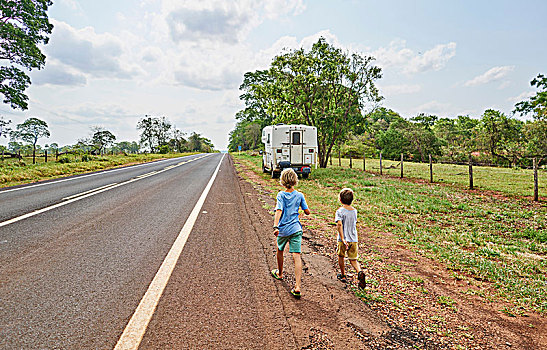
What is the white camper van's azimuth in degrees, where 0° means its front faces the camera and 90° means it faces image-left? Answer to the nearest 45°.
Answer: approximately 180°

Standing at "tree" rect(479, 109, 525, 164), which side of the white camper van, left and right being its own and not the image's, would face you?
right

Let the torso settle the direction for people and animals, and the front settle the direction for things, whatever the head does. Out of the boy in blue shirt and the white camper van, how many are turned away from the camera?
2

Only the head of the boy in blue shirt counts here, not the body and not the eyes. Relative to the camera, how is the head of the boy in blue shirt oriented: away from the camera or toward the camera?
away from the camera

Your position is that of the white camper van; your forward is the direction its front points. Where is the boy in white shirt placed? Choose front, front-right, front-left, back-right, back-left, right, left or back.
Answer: back

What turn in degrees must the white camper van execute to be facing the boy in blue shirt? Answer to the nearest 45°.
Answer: approximately 180°

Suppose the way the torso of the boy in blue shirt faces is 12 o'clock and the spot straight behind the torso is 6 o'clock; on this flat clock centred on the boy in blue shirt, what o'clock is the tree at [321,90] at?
The tree is roughly at 12 o'clock from the boy in blue shirt.

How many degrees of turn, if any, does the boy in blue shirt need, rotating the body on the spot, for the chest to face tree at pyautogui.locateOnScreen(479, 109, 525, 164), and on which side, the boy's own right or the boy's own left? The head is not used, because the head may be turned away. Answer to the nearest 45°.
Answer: approximately 45° to the boy's own right

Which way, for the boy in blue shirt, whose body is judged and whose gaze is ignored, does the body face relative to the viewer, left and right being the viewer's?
facing away from the viewer
